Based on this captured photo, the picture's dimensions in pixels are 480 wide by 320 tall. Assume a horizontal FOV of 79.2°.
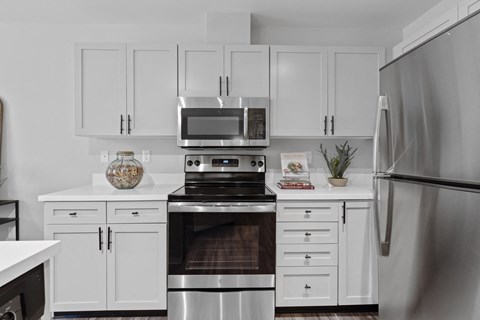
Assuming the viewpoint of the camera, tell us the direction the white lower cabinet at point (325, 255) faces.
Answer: facing the viewer

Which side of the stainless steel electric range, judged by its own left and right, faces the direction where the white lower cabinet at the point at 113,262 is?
right

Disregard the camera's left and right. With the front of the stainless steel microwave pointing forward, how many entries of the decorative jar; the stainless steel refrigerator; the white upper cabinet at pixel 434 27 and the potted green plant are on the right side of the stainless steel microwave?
1

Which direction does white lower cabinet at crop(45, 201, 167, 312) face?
toward the camera

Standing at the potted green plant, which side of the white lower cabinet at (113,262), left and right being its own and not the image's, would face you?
left

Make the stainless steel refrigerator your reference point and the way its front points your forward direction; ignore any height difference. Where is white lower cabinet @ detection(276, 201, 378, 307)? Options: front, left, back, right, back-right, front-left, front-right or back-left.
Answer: right

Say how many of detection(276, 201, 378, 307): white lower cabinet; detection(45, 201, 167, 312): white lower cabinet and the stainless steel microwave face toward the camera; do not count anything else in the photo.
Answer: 3

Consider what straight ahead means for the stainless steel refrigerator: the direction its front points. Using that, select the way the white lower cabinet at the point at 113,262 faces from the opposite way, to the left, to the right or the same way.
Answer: to the left

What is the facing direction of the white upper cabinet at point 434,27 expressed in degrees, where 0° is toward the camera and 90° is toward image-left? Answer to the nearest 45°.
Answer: approximately 45°

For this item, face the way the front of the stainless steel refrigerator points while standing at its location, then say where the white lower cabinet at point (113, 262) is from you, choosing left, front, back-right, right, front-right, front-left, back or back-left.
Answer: front-right
